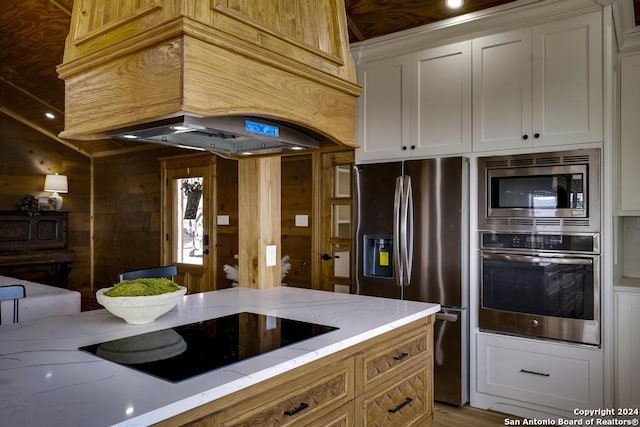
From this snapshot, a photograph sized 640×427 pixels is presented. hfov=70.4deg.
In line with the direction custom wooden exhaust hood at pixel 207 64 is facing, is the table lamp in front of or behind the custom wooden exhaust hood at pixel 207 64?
behind

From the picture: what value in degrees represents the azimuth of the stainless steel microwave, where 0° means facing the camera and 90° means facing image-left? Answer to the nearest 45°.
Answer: approximately 0°

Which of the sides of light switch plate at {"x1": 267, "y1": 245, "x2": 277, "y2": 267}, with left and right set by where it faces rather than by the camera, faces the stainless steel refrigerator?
left

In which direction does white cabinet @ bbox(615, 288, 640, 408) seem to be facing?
toward the camera

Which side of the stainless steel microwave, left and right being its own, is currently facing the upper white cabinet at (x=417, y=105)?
right

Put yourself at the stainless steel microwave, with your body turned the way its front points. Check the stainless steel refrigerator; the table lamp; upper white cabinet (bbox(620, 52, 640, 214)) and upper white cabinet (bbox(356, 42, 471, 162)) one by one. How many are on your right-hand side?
3

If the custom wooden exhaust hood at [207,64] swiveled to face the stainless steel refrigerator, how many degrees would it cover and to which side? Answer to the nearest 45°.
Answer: approximately 90° to its left

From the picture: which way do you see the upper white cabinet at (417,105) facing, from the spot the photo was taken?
facing the viewer and to the left of the viewer

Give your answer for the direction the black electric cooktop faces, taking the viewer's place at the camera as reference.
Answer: facing the viewer and to the right of the viewer

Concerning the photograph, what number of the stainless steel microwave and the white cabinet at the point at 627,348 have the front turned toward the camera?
2
